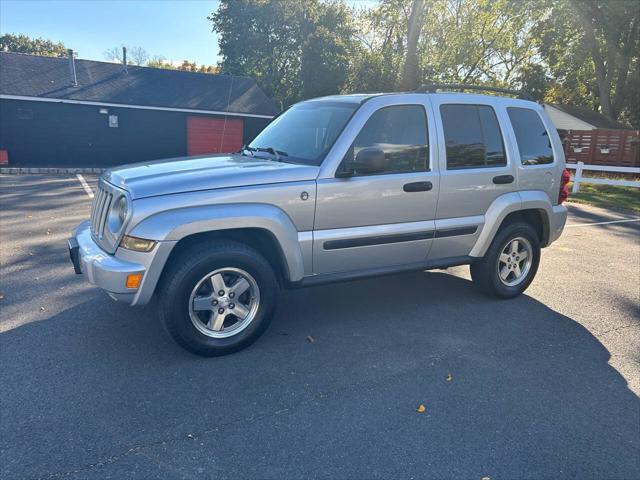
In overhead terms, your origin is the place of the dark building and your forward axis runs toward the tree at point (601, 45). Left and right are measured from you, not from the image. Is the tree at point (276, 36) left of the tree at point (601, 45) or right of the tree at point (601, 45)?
left

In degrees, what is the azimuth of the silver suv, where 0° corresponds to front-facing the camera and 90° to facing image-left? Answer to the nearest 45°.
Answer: approximately 45°

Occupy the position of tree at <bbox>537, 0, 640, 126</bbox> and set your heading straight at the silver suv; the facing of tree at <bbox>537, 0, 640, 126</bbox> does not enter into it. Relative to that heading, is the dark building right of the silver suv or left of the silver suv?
right

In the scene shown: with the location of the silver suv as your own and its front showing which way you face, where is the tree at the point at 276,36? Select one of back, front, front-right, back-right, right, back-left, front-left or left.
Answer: back-right

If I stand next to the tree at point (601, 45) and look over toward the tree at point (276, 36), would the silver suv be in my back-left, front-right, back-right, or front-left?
front-left

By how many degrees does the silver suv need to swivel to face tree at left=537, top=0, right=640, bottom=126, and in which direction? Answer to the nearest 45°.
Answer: approximately 180°

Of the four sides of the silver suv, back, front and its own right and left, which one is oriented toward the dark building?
right
